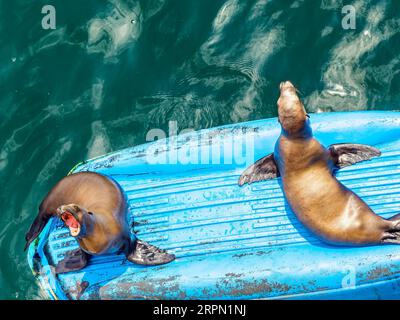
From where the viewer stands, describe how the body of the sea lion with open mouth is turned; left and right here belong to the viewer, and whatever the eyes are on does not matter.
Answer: facing the viewer and to the left of the viewer

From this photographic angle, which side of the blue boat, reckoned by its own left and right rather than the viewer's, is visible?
left
